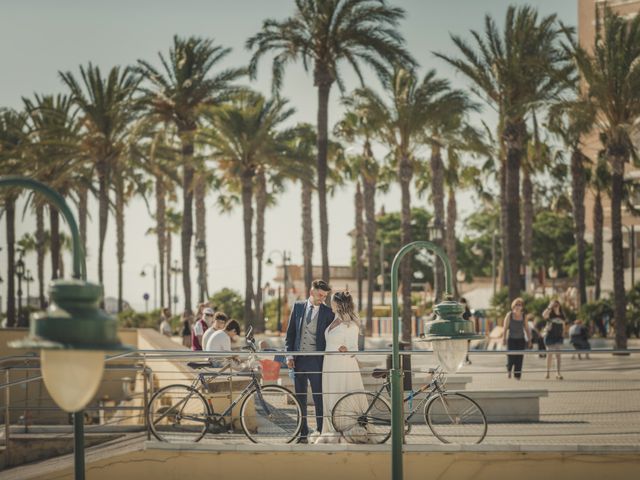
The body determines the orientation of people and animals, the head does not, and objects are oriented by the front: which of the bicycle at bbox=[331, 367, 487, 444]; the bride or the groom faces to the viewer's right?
the bicycle

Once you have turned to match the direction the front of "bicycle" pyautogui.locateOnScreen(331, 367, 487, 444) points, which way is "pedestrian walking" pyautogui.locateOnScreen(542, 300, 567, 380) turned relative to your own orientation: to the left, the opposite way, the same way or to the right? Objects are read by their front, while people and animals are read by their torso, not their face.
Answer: to the right

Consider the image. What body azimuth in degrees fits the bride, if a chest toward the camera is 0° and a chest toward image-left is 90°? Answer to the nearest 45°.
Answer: approximately 90°

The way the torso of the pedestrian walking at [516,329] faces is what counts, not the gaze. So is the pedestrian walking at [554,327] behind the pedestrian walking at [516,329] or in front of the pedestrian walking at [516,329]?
behind

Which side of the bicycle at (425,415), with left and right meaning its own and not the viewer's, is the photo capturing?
right

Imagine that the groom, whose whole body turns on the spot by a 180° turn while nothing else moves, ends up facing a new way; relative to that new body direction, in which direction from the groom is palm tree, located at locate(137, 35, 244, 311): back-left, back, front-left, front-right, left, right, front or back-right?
front

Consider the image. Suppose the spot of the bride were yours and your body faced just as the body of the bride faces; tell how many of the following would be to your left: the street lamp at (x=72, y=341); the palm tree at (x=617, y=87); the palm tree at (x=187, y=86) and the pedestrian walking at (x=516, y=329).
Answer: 1

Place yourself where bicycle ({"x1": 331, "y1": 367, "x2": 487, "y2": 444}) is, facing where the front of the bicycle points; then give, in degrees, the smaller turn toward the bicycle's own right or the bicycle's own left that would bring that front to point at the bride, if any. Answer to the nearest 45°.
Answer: approximately 180°

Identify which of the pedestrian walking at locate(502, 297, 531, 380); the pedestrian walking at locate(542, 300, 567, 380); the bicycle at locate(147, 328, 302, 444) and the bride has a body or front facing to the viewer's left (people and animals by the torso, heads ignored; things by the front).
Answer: the bride

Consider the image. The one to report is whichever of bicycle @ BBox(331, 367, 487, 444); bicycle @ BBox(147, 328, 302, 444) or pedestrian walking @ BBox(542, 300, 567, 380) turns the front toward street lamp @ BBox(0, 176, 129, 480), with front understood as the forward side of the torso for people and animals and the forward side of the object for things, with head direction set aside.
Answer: the pedestrian walking

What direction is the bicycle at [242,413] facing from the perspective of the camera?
to the viewer's right

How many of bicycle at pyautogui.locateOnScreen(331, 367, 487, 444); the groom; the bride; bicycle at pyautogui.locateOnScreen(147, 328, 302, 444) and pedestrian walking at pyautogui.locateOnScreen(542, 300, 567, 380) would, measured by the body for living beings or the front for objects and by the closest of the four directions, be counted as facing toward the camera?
2

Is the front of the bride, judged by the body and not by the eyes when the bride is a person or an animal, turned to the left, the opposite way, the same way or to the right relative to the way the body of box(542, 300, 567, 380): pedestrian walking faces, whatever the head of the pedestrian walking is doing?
to the right

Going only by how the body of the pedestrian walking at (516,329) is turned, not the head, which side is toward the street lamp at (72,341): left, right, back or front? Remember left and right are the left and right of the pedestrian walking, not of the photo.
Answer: front

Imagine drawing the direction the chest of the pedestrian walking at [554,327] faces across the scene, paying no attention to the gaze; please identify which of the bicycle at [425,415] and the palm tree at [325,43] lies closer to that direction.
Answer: the bicycle
